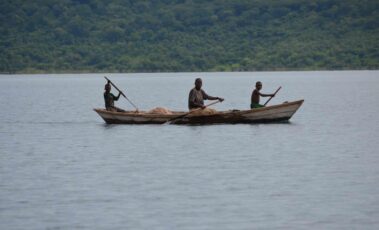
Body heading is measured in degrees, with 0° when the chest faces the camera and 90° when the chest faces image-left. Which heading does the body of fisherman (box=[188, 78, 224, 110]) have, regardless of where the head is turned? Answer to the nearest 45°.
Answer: approximately 315°

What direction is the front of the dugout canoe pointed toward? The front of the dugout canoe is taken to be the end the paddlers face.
to the viewer's right
